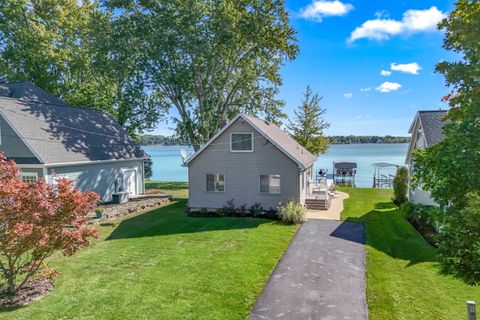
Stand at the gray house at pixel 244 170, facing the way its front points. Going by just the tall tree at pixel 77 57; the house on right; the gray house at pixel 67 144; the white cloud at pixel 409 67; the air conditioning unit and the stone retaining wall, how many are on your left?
2

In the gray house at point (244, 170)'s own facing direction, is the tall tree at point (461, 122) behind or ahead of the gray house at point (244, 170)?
ahead

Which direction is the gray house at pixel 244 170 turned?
toward the camera

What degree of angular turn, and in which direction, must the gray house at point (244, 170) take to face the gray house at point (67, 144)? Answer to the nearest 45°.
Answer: approximately 90° to its right

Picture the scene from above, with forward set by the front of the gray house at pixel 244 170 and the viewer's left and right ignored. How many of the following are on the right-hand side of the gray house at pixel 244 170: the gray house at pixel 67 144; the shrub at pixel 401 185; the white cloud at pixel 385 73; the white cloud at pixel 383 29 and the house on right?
1

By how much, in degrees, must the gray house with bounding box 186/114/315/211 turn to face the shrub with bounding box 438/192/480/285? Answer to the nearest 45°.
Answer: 0° — it already faces it

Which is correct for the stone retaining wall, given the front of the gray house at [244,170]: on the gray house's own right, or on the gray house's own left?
on the gray house's own right
